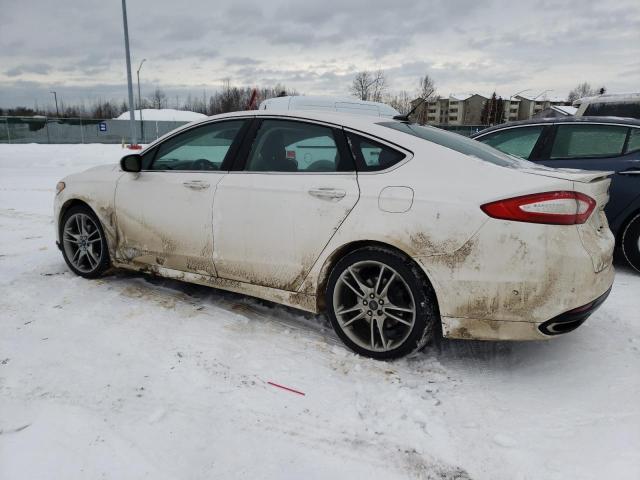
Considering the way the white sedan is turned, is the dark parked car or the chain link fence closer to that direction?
the chain link fence

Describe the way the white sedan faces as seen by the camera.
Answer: facing away from the viewer and to the left of the viewer

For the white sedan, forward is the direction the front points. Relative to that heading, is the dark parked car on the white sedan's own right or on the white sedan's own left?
on the white sedan's own right

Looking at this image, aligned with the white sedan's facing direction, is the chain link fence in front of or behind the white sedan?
in front
